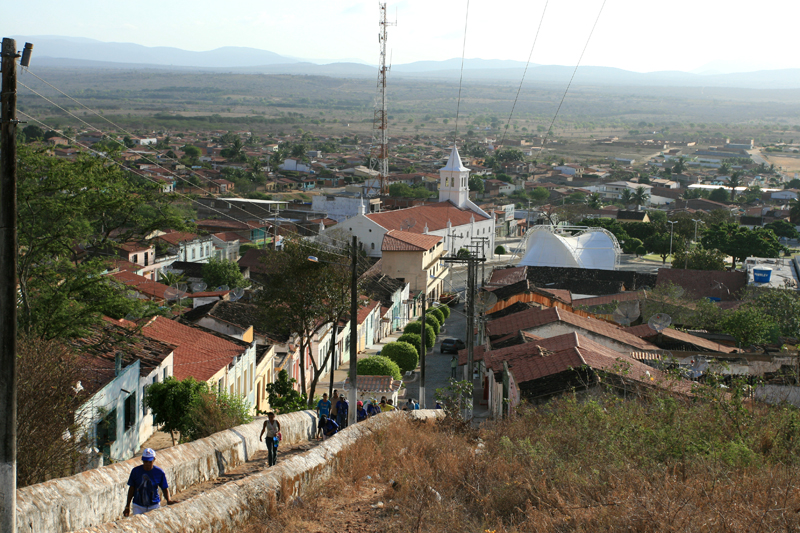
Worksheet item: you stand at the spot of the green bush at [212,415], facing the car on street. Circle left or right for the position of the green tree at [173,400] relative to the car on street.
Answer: left

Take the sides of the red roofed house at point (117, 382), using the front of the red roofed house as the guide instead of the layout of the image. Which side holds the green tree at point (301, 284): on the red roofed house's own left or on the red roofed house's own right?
on the red roofed house's own left

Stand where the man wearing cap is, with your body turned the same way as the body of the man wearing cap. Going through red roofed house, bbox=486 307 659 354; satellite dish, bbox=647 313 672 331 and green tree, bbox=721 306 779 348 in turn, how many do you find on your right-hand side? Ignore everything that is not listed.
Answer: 0

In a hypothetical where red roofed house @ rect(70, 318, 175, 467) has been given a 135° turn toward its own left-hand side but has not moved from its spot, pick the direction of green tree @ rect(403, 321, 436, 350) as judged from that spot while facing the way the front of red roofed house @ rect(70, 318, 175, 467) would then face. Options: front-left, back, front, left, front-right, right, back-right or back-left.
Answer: front-right

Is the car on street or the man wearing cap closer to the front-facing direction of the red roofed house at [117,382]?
the man wearing cap

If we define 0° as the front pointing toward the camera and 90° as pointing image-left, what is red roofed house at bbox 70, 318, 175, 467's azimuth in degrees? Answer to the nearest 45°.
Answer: approximately 315°

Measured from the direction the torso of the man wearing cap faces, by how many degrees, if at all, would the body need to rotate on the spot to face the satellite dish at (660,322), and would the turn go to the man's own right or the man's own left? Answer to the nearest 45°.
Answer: approximately 135° to the man's own left

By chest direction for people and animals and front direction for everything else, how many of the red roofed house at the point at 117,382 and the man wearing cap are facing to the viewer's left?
0

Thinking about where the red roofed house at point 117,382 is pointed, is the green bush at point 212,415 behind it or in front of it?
in front

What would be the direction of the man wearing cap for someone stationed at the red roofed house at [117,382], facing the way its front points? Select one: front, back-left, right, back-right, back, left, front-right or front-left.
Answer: front-right

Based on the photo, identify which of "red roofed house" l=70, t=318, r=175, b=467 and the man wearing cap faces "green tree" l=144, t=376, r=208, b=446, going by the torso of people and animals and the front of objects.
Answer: the red roofed house

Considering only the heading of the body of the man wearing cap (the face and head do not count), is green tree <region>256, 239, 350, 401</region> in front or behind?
behind

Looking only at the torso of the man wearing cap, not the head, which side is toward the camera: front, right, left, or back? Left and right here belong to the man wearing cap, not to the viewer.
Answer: front
